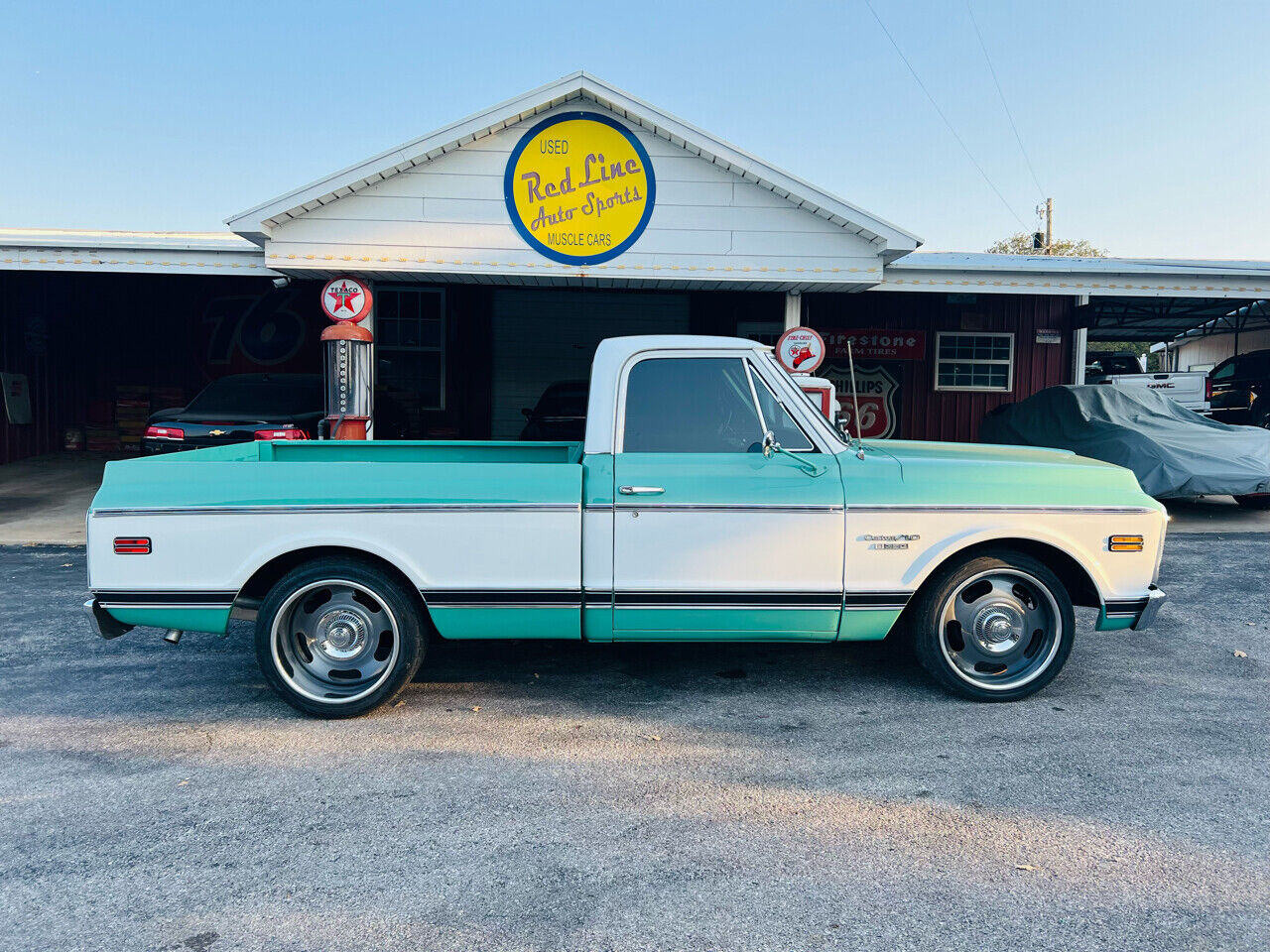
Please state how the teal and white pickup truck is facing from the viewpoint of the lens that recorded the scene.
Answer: facing to the right of the viewer

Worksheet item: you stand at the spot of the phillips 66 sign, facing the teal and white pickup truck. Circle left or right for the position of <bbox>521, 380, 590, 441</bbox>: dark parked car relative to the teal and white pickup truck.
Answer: right

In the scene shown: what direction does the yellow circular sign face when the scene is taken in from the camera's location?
facing the viewer

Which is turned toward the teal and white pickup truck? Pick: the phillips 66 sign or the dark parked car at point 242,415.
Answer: the phillips 66 sign

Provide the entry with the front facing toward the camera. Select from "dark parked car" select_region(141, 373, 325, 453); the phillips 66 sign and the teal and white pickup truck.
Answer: the phillips 66 sign

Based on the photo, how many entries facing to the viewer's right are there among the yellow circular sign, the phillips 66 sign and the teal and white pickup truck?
1

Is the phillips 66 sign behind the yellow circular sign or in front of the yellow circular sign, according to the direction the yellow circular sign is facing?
behind

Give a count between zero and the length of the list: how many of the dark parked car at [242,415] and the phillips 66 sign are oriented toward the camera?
1

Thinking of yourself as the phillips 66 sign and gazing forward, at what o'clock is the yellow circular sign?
The yellow circular sign is roughly at 1 o'clock from the phillips 66 sign.

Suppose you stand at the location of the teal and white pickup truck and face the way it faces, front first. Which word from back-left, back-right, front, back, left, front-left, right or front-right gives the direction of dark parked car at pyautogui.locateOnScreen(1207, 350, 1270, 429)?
front-left

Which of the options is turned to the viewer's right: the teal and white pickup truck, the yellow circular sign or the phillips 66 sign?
the teal and white pickup truck

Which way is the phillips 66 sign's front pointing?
toward the camera

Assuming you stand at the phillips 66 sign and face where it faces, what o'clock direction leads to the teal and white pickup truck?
The teal and white pickup truck is roughly at 12 o'clock from the phillips 66 sign.

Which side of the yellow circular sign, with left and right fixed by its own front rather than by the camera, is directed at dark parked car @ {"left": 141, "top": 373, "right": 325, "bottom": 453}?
right

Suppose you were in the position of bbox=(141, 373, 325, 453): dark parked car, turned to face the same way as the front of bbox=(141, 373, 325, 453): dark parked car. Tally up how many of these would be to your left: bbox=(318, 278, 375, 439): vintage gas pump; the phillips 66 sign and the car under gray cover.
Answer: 0

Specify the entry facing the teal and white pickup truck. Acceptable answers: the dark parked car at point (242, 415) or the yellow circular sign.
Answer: the yellow circular sign

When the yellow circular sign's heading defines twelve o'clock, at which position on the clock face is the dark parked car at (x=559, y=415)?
The dark parked car is roughly at 6 o'clock from the yellow circular sign.
